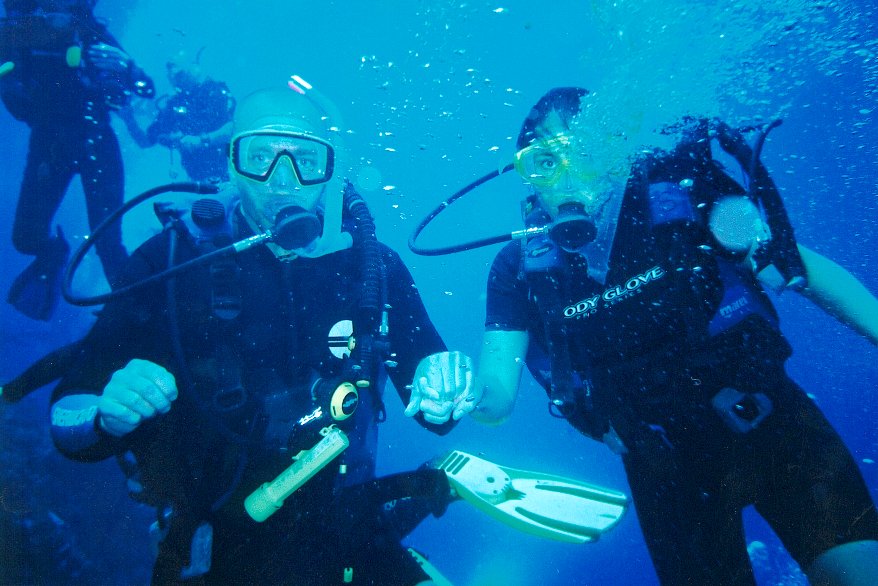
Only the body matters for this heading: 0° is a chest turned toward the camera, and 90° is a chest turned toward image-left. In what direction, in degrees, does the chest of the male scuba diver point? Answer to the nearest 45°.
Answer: approximately 0°

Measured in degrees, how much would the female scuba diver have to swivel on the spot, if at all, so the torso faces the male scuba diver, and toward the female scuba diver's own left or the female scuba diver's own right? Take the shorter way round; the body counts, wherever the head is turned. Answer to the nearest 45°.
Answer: approximately 45° to the female scuba diver's own right

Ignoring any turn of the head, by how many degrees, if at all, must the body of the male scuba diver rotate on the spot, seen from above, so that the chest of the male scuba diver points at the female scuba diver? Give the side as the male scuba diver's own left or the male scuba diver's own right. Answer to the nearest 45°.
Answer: approximately 90° to the male scuba diver's own left

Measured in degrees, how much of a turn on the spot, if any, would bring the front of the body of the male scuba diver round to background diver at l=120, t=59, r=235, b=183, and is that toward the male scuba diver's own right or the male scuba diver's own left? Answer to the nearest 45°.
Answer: approximately 180°

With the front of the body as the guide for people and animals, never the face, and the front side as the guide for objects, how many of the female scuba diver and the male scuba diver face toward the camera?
2

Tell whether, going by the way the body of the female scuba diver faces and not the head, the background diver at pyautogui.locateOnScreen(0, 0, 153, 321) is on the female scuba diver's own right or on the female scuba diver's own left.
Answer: on the female scuba diver's own right

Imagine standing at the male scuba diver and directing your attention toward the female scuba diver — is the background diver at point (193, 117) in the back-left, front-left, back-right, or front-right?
back-left

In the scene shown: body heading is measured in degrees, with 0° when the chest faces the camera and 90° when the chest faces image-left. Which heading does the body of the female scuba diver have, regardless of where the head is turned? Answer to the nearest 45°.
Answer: approximately 0°
